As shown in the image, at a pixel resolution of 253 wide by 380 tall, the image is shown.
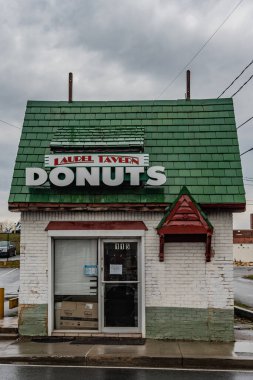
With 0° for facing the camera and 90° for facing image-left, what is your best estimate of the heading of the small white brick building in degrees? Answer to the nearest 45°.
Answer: approximately 0°
